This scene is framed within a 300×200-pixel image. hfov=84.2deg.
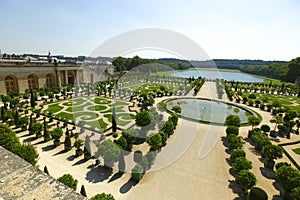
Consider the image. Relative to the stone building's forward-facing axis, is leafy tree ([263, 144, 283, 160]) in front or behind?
in front

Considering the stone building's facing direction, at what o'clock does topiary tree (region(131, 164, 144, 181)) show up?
The topiary tree is roughly at 1 o'clock from the stone building.

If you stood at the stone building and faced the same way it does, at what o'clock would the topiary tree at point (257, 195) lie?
The topiary tree is roughly at 1 o'clock from the stone building.

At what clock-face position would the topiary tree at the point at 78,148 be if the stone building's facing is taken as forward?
The topiary tree is roughly at 1 o'clock from the stone building.

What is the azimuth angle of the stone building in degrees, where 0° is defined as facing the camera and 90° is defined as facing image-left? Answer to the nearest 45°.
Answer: approximately 315°

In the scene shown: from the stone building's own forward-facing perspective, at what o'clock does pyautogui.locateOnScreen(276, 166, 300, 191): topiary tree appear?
The topiary tree is roughly at 1 o'clock from the stone building.

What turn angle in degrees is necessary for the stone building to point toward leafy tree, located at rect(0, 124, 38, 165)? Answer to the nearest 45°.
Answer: approximately 45° to its right

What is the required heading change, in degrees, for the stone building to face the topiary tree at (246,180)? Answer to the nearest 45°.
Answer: approximately 45° to its right

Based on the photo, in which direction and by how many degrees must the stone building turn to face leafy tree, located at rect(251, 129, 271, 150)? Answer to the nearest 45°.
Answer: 0° — it already faces it

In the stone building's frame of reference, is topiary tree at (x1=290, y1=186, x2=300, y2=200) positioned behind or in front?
in front
